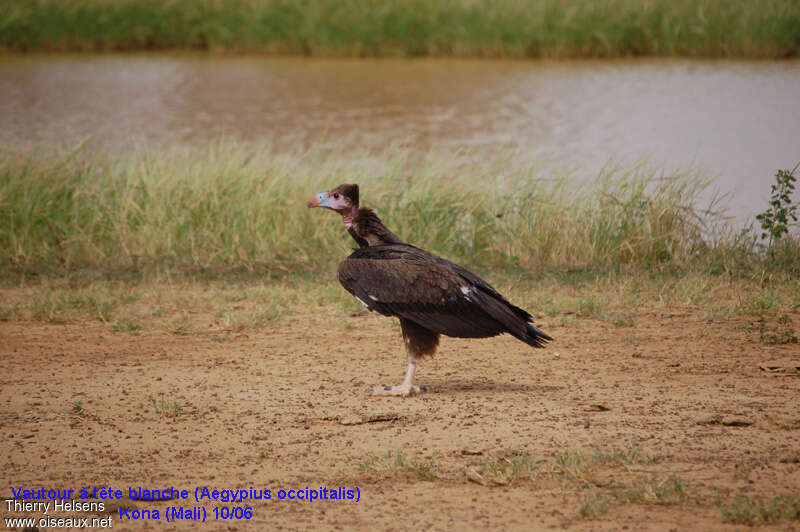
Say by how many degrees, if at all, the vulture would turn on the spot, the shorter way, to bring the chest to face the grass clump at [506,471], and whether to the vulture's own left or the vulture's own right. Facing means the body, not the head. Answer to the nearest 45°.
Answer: approximately 90° to the vulture's own left

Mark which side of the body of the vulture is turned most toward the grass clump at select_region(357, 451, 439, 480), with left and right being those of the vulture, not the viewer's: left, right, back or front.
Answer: left

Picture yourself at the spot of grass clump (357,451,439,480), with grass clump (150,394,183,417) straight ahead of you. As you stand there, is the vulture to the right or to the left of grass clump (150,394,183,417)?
right

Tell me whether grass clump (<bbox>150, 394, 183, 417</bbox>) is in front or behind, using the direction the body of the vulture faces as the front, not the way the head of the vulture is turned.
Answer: in front

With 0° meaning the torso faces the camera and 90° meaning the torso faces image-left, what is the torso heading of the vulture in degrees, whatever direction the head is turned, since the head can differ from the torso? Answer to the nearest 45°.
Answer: approximately 90°

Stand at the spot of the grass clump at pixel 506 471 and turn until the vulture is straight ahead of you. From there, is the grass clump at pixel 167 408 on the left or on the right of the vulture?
left
